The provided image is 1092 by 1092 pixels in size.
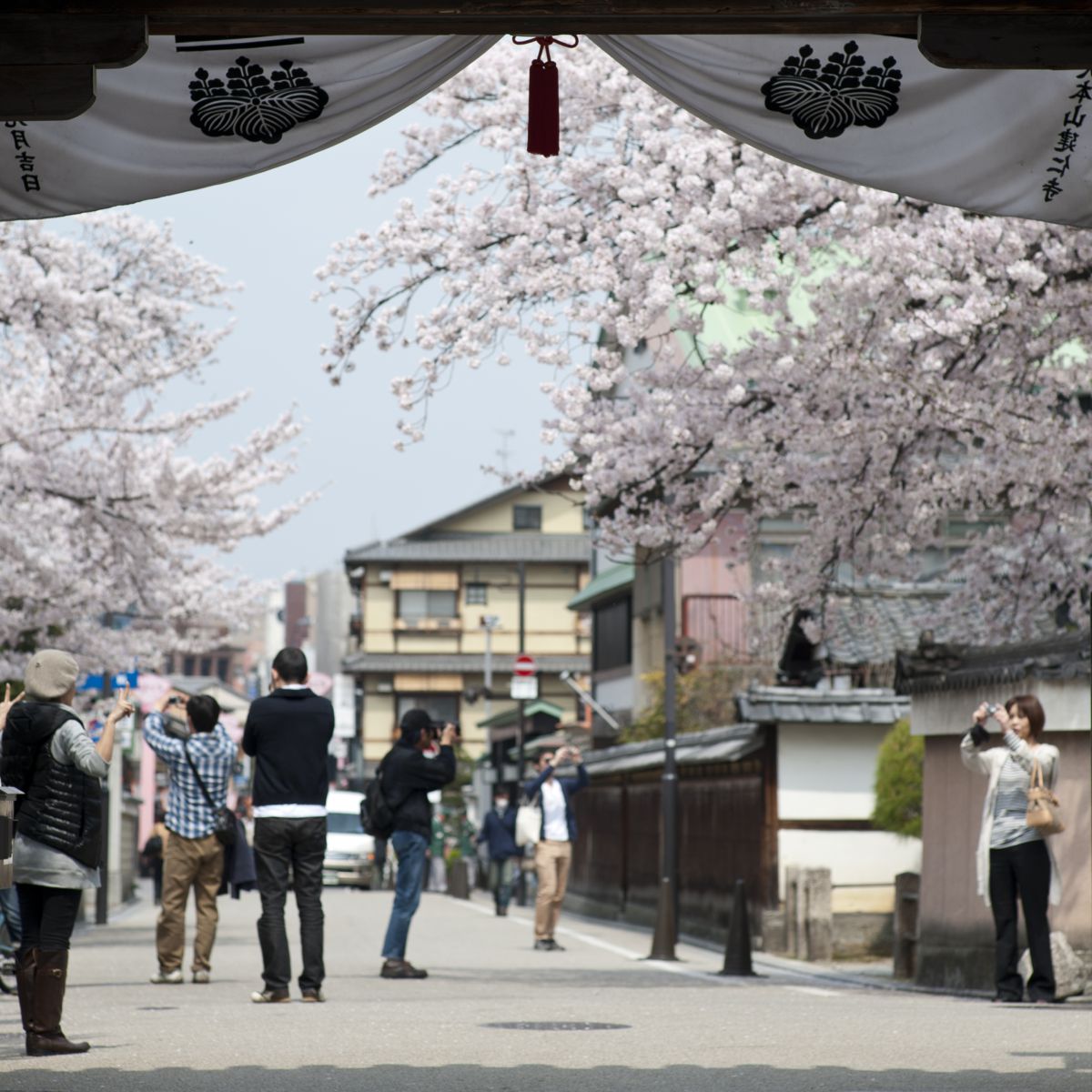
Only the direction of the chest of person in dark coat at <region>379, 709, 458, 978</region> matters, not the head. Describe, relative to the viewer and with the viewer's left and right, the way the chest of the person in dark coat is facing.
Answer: facing to the right of the viewer

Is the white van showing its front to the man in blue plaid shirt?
yes

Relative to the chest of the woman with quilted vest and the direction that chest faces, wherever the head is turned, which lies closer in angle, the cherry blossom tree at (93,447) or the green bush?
the green bush

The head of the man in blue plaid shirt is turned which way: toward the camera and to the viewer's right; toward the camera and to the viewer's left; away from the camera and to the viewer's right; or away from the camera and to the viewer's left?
away from the camera and to the viewer's left

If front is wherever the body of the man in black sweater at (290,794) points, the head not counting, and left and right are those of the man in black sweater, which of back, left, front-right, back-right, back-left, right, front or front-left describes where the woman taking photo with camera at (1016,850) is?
right

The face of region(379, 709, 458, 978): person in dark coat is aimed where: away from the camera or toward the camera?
away from the camera

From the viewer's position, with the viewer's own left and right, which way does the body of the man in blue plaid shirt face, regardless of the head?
facing away from the viewer and to the left of the viewer

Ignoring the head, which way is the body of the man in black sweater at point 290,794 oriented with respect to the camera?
away from the camera

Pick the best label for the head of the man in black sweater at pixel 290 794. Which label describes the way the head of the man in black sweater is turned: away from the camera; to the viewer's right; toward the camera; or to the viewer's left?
away from the camera
